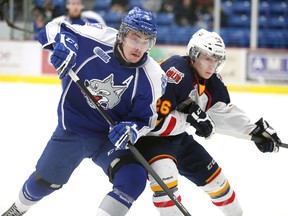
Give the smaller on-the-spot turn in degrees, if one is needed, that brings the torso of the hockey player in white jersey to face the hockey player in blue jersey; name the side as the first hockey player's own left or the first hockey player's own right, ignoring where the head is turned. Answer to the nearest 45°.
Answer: approximately 90° to the first hockey player's own right
